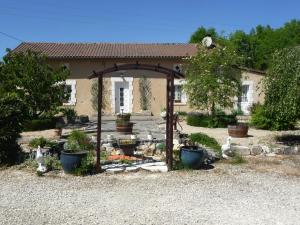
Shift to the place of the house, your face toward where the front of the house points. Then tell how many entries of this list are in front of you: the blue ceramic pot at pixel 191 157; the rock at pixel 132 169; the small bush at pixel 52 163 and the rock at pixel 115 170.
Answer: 4

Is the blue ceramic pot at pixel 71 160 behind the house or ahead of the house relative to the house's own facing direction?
ahead

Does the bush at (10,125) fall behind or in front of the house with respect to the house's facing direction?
in front

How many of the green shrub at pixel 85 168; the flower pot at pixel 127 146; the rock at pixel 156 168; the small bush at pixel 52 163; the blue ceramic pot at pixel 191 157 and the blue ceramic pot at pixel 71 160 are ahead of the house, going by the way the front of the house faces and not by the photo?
6

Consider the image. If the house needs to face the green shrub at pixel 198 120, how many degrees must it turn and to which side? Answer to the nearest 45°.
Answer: approximately 45° to its left

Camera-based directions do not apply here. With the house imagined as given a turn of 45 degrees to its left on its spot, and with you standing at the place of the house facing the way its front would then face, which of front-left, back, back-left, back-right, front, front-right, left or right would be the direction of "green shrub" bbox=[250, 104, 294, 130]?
front

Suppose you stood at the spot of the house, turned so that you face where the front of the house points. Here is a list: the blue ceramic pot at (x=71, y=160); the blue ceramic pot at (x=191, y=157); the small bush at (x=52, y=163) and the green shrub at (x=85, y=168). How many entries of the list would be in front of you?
4

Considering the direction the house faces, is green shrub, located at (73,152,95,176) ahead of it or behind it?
ahead

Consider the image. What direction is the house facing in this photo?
toward the camera

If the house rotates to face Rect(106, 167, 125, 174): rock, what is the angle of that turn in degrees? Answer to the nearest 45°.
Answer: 0° — it already faces it

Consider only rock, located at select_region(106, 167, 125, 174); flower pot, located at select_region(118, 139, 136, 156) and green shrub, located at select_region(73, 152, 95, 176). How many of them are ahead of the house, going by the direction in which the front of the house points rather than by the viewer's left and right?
3

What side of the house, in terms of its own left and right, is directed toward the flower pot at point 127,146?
front

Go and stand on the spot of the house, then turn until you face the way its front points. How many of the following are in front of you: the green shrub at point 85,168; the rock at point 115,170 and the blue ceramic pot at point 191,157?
3

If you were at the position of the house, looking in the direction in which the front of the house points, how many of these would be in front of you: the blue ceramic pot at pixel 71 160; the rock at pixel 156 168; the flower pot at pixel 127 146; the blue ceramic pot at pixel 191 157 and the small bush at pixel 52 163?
5

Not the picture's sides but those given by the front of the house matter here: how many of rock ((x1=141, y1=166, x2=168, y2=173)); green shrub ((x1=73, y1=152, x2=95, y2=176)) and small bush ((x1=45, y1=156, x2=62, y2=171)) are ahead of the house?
3

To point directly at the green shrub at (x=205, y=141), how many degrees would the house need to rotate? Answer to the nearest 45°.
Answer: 0° — it already faces it
